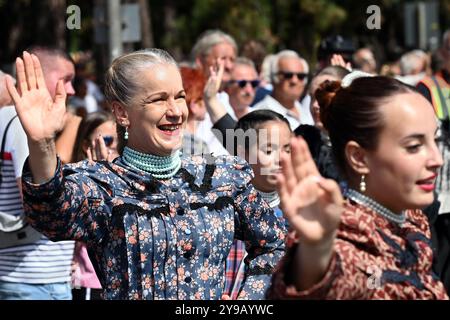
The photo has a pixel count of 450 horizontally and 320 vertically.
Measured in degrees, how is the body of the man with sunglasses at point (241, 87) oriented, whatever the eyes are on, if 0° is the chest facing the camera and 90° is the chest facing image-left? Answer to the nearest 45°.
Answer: approximately 315°

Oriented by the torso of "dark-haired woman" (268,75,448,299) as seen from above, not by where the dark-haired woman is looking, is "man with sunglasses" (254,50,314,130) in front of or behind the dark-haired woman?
behind

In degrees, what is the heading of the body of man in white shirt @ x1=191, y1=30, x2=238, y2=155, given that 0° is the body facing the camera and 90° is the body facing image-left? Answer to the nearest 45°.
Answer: approximately 315°
